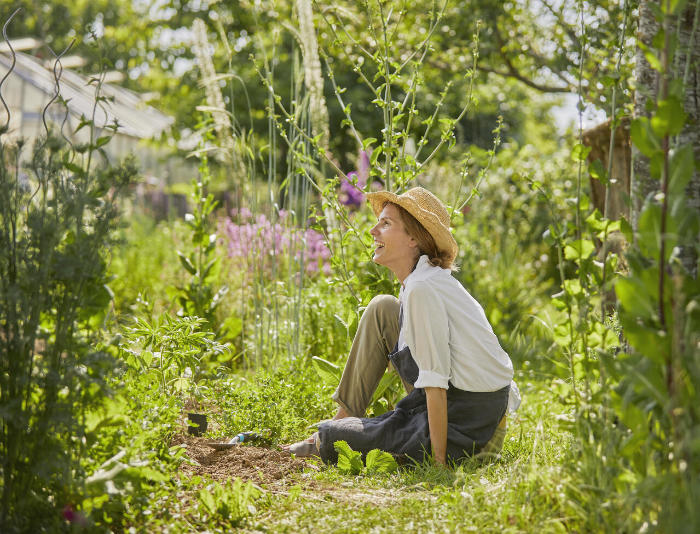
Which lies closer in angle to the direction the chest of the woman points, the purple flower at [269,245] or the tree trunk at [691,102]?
the purple flower

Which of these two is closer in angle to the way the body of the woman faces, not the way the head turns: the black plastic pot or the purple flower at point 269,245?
the black plastic pot

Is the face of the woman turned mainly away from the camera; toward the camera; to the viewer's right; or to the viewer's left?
to the viewer's left

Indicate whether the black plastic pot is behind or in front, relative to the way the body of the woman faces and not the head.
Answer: in front

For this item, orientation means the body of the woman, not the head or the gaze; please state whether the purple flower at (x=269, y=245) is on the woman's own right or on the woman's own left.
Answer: on the woman's own right

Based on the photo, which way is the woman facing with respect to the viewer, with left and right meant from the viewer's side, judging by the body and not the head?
facing to the left of the viewer

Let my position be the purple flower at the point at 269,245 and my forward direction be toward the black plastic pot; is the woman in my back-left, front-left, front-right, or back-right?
front-left
